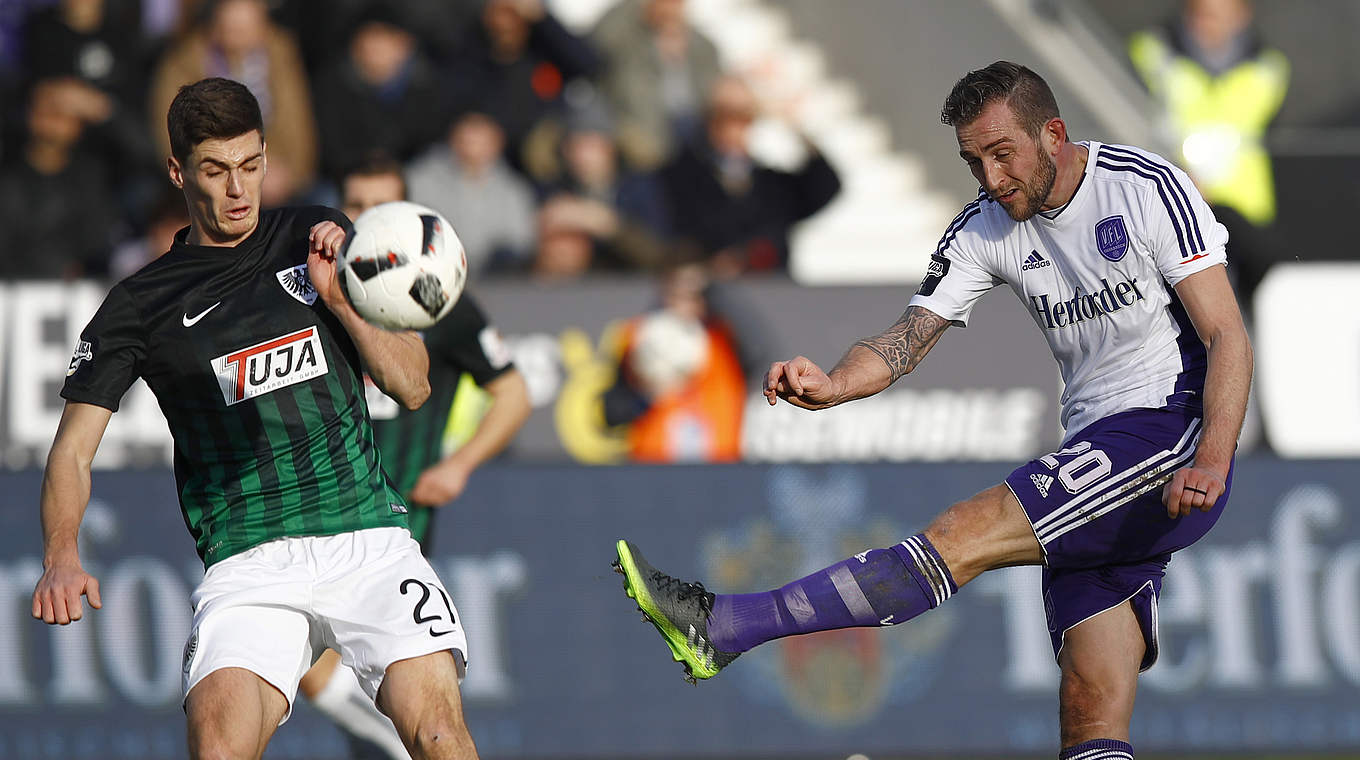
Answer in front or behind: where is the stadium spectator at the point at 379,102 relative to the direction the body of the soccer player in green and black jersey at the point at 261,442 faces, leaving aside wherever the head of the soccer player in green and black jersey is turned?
behind

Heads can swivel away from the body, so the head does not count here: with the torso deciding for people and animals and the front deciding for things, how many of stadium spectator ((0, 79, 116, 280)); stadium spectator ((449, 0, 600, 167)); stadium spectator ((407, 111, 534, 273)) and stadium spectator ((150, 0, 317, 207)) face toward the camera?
4

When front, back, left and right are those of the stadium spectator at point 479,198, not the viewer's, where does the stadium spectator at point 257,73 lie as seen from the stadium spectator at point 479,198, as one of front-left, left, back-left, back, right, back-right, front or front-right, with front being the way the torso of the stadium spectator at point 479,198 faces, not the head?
right

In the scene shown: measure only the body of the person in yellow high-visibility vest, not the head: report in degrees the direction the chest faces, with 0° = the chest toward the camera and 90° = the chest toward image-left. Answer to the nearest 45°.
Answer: approximately 0°

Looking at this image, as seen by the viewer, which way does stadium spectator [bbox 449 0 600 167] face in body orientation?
toward the camera

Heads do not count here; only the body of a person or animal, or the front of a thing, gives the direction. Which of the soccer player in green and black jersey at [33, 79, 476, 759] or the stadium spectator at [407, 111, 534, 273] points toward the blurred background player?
the stadium spectator

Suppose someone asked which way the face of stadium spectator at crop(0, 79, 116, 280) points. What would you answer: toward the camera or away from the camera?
toward the camera

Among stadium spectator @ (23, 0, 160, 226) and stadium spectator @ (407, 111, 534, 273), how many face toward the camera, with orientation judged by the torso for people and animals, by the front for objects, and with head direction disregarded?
2

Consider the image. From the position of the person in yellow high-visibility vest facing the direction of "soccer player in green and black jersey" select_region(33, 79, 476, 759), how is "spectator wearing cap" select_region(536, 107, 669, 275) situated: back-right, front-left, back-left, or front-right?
front-right

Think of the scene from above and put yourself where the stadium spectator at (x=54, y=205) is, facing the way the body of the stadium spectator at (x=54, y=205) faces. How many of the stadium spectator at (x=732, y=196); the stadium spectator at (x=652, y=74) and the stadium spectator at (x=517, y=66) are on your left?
3
